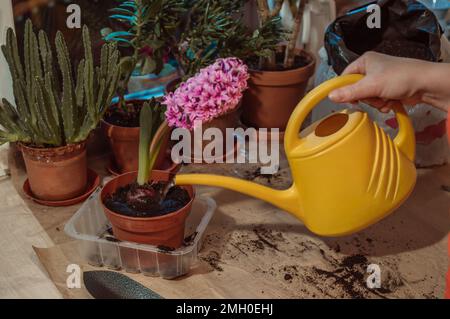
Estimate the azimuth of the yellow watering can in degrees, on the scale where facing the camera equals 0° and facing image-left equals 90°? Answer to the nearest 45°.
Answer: approximately 90°

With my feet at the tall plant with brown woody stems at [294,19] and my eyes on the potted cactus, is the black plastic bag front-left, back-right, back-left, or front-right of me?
back-left
